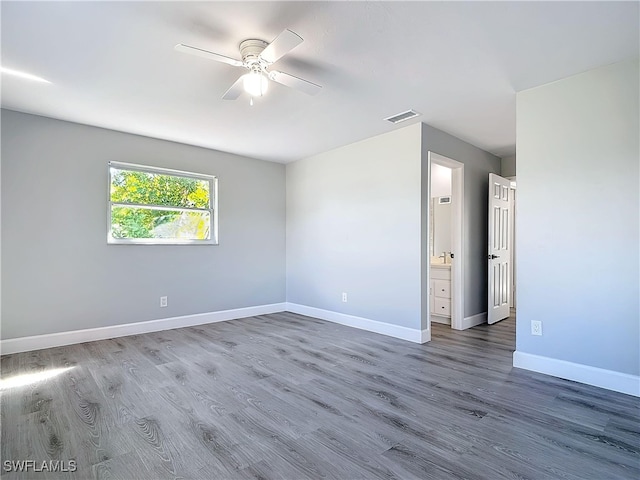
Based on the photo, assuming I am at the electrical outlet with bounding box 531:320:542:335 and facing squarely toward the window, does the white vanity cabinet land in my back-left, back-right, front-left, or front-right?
front-right

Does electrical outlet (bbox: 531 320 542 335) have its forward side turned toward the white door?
no

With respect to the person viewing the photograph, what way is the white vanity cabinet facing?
facing the viewer and to the left of the viewer

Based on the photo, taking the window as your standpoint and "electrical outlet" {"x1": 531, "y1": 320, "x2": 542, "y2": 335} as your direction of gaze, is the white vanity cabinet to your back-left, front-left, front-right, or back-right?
front-left

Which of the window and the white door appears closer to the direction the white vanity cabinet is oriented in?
the window

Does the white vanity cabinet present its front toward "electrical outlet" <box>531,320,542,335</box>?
no

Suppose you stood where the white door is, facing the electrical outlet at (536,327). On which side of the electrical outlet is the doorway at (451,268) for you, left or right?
right

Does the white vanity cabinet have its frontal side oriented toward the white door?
no

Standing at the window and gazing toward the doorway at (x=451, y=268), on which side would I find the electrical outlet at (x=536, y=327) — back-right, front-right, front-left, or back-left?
front-right

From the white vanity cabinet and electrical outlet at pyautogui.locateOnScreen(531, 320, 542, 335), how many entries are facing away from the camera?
0
